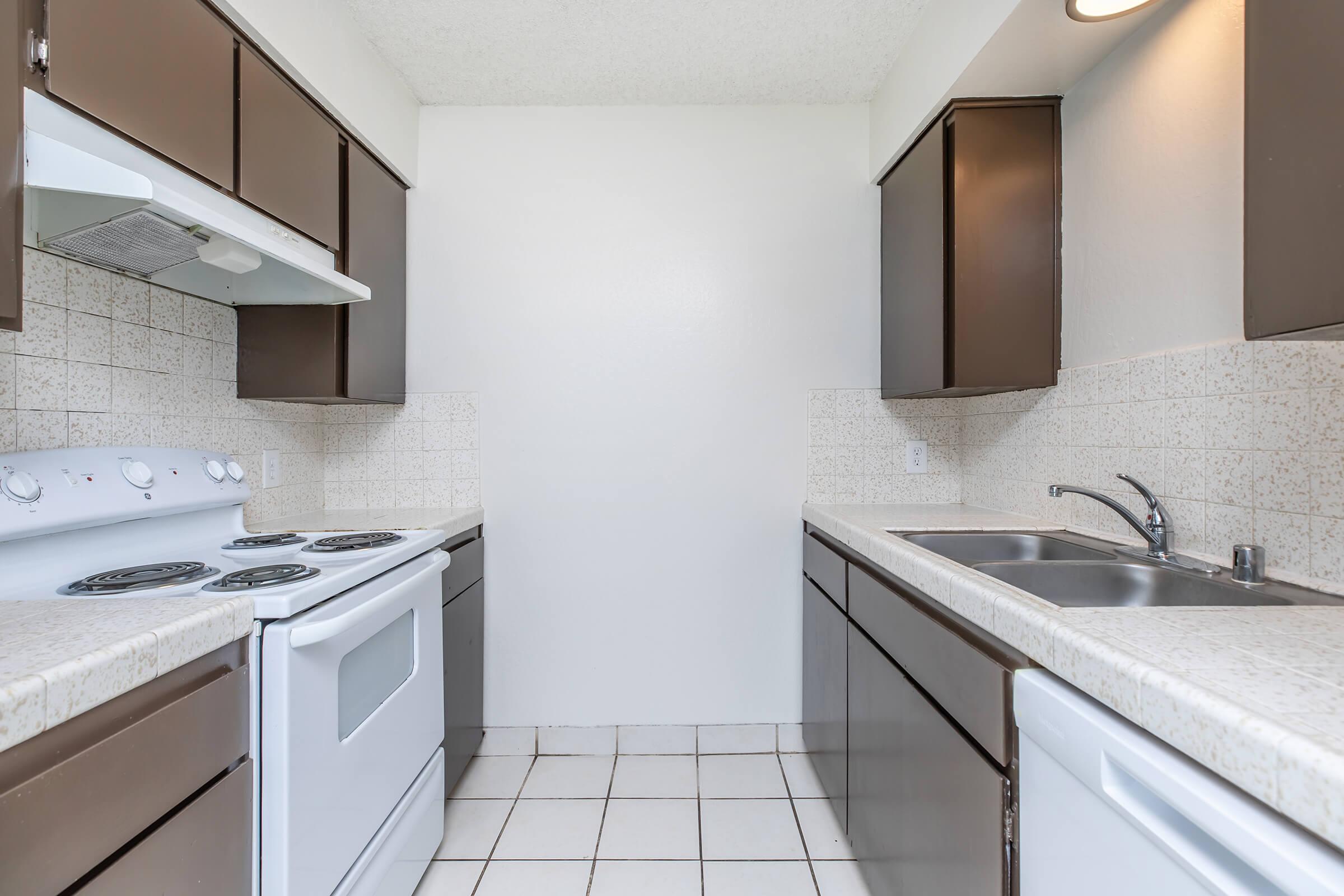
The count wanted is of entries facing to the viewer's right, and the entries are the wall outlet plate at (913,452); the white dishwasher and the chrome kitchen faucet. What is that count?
0

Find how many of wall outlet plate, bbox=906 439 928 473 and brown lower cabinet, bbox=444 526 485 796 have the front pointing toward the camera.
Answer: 1

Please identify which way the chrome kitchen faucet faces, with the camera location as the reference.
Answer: facing the viewer and to the left of the viewer

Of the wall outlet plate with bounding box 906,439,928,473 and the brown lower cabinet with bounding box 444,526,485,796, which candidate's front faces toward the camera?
the wall outlet plate

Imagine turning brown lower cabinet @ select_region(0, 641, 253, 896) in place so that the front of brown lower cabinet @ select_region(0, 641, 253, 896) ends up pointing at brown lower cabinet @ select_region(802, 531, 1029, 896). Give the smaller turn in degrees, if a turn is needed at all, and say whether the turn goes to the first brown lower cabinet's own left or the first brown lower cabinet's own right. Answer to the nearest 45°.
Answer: approximately 45° to the first brown lower cabinet's own left

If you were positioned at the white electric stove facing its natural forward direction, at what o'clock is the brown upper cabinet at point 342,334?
The brown upper cabinet is roughly at 8 o'clock from the white electric stove.

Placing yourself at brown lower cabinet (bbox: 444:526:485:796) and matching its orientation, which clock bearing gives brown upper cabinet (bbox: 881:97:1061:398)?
The brown upper cabinet is roughly at 1 o'clock from the brown lower cabinet.

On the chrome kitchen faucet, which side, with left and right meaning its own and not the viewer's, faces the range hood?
front

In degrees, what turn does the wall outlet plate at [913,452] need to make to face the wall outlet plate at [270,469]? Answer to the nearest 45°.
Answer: approximately 45° to its right

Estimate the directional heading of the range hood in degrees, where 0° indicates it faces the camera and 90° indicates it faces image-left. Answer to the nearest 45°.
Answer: approximately 315°

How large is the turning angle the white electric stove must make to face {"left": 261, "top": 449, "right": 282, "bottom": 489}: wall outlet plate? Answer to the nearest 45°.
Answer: approximately 135° to its left

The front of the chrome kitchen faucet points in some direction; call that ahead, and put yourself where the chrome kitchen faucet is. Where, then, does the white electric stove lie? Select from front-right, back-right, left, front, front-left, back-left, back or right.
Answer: front

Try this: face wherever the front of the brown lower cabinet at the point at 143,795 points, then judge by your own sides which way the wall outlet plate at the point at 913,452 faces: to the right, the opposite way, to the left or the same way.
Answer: to the right

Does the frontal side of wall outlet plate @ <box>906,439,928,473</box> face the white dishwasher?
yes

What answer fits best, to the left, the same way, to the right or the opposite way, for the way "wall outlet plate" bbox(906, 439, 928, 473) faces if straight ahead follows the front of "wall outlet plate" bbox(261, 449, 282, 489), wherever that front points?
to the right

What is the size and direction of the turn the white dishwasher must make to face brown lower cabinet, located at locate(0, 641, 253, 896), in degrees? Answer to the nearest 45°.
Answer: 0° — it already faces it

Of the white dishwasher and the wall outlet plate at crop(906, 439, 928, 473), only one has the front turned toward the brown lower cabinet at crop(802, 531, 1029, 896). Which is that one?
the wall outlet plate

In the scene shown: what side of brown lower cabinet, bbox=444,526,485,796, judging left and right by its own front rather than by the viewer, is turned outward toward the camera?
right

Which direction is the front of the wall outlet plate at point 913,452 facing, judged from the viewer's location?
facing the viewer
